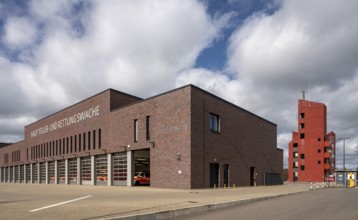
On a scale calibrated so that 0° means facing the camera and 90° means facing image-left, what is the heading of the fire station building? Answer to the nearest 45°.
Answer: approximately 45°
